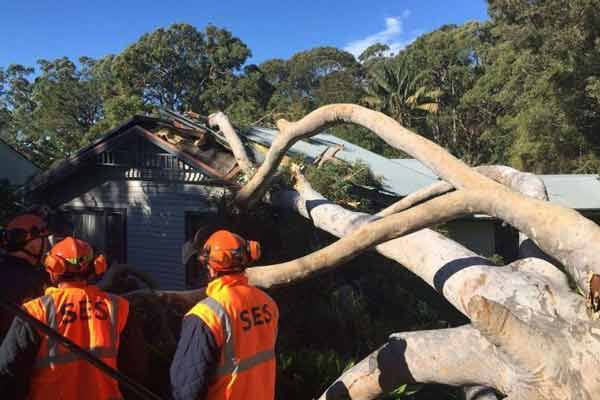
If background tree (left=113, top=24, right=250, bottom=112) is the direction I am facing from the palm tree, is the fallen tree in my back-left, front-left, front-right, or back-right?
back-left

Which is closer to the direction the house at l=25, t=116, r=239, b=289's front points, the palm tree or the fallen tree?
the fallen tree

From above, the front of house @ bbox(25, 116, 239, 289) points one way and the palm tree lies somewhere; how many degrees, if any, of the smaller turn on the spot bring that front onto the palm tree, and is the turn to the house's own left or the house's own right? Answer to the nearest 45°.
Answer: approximately 135° to the house's own left

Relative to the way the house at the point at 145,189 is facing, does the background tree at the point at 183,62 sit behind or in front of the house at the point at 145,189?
behind

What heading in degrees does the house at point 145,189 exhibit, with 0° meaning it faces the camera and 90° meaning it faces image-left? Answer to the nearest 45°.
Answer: approximately 0°
